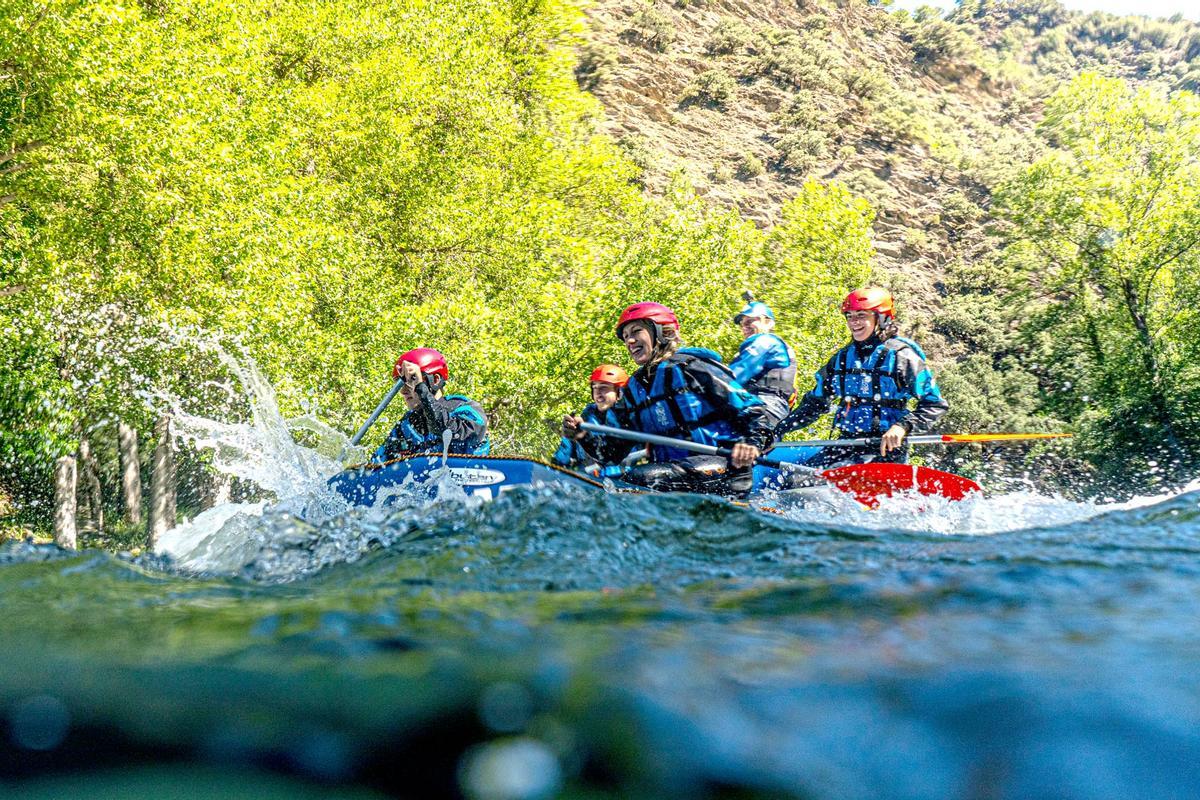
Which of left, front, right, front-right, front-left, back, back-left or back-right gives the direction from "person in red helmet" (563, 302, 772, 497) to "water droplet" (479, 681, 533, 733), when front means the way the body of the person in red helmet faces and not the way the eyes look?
front-left

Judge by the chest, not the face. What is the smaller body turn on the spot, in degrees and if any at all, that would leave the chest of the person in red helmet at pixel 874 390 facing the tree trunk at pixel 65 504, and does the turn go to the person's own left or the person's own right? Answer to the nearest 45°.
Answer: approximately 45° to the person's own right

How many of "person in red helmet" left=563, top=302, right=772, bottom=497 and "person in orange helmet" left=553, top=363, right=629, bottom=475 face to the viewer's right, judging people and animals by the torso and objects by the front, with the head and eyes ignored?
0

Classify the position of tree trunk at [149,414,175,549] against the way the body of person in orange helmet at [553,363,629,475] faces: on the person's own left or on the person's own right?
on the person's own right

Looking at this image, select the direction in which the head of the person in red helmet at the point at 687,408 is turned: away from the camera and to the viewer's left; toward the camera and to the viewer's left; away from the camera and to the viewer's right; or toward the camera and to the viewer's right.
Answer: toward the camera and to the viewer's left

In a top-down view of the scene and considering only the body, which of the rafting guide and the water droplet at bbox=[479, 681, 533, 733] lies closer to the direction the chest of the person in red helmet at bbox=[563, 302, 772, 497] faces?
the water droplet

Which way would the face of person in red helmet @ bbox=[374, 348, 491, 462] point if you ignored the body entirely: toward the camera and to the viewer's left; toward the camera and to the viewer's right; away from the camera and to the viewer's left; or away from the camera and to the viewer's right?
toward the camera and to the viewer's left

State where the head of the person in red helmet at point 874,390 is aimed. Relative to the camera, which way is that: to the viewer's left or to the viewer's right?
to the viewer's left

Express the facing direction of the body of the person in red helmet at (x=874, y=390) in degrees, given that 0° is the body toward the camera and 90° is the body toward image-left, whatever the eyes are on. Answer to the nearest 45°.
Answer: approximately 45°

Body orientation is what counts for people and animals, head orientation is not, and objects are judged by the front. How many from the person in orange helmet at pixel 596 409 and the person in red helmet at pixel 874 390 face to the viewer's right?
0
